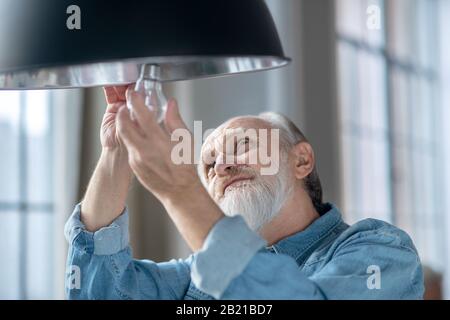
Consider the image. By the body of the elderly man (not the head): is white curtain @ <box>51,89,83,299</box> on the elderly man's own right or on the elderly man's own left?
on the elderly man's own right

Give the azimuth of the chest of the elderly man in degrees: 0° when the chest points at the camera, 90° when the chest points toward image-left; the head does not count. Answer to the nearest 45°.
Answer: approximately 45°

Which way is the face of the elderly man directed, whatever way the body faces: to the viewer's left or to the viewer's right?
to the viewer's left

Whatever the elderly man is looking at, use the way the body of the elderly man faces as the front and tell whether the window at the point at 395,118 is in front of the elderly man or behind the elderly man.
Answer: behind

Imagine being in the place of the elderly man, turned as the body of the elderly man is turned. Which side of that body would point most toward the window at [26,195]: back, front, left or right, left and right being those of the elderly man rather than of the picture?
right
